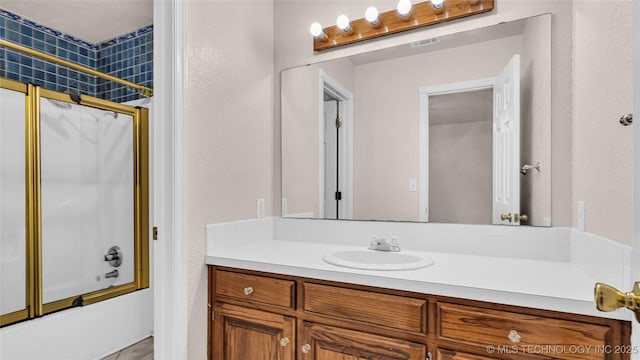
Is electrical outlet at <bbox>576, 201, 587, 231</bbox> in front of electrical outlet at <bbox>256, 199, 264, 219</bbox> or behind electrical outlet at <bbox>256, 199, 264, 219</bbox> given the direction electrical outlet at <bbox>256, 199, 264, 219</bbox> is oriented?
in front

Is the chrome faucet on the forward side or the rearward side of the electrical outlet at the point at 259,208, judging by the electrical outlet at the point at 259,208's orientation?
on the forward side

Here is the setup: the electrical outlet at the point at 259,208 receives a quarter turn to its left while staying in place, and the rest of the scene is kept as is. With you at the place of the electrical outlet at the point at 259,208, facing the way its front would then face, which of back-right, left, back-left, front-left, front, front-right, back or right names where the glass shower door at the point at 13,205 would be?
back-left

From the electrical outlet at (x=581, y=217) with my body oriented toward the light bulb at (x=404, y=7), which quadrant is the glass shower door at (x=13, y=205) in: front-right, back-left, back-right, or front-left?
front-left

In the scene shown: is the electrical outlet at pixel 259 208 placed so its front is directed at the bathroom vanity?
yes

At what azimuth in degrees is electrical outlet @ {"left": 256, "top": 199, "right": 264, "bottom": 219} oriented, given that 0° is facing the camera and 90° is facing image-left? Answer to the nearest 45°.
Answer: approximately 315°

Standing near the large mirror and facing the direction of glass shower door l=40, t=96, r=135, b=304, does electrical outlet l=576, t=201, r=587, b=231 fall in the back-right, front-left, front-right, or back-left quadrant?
back-left
